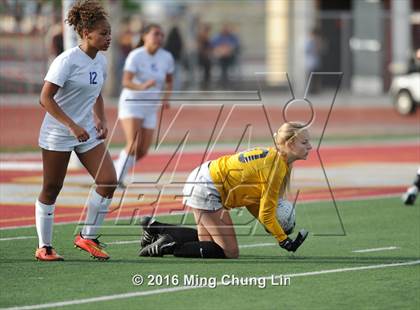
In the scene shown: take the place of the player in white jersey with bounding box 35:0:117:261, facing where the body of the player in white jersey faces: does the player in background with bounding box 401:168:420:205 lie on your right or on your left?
on your left

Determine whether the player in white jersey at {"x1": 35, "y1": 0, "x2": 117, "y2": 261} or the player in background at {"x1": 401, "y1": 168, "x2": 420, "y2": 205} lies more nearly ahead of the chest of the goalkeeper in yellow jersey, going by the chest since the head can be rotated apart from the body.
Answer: the player in background

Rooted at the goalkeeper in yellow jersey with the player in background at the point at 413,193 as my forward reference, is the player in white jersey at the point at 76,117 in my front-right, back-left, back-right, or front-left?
back-left

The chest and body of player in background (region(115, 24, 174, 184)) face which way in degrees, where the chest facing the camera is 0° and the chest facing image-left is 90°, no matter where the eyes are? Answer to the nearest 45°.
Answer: approximately 315°

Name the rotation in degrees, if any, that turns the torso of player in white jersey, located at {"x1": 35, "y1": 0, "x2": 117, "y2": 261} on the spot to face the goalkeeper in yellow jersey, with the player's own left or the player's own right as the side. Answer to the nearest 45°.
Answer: approximately 45° to the player's own left

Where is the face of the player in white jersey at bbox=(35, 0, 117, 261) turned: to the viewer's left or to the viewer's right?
to the viewer's right

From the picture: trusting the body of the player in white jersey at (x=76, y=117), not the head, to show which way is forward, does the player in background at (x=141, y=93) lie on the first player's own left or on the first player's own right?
on the first player's own left

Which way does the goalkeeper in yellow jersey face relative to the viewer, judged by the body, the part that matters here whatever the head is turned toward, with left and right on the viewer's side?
facing to the right of the viewer

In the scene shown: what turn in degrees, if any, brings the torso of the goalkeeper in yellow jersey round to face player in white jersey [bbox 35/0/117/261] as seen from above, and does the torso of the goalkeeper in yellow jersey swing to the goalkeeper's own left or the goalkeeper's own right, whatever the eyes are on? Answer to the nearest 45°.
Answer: approximately 180°
